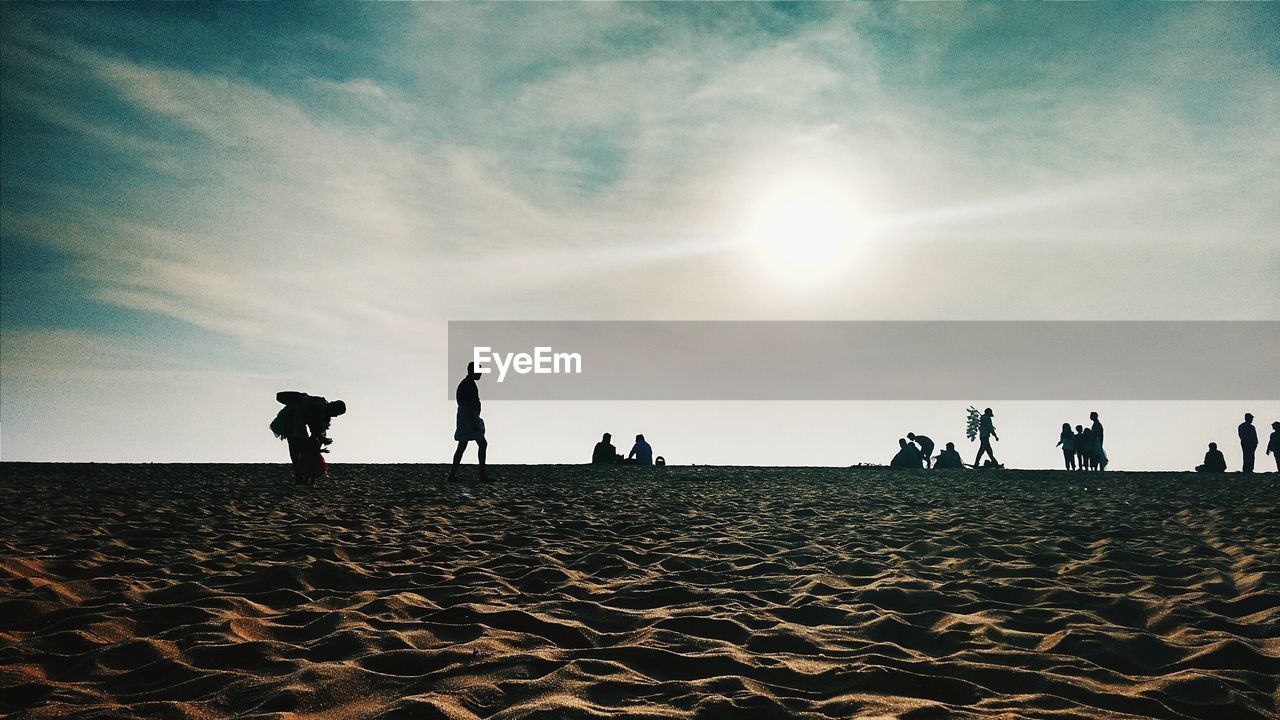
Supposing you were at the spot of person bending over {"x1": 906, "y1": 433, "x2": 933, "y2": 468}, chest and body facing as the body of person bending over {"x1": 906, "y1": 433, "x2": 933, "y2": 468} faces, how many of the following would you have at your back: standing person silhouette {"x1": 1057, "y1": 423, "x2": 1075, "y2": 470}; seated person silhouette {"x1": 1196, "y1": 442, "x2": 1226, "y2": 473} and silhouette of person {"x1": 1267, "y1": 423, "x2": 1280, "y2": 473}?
3

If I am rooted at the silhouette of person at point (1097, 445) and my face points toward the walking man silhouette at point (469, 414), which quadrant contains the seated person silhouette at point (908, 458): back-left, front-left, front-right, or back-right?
front-right

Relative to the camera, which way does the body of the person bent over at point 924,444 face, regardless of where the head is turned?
to the viewer's left

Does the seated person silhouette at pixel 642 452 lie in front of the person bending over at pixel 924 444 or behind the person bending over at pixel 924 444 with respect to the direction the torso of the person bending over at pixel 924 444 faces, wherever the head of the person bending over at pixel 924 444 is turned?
in front

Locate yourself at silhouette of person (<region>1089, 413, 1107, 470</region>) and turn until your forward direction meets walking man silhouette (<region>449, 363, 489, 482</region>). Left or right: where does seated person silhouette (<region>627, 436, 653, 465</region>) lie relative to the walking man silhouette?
right

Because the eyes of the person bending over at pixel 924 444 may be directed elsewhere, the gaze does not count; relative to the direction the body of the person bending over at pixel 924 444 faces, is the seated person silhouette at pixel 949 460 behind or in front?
behind

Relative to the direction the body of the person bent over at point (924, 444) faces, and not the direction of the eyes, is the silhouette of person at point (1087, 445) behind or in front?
behind

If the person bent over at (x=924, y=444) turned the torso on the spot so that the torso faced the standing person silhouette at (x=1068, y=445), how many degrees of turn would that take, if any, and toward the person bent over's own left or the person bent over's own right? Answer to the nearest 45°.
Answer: approximately 180°

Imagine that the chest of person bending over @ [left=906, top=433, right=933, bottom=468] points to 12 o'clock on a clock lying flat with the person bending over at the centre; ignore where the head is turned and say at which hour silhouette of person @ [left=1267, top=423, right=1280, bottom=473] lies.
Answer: The silhouette of person is roughly at 6 o'clock from the person bending over.

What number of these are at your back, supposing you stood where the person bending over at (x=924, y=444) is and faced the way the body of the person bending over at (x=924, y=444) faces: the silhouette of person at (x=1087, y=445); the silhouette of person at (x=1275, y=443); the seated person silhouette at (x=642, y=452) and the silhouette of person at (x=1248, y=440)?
3

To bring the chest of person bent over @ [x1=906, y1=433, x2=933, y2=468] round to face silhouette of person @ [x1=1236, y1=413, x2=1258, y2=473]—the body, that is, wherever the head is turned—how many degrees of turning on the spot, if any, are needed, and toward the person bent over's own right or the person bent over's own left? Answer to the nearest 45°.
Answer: approximately 180°

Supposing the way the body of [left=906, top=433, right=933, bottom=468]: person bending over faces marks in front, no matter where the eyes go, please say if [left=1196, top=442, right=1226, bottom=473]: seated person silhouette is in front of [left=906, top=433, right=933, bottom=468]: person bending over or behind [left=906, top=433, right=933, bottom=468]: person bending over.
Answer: behind
